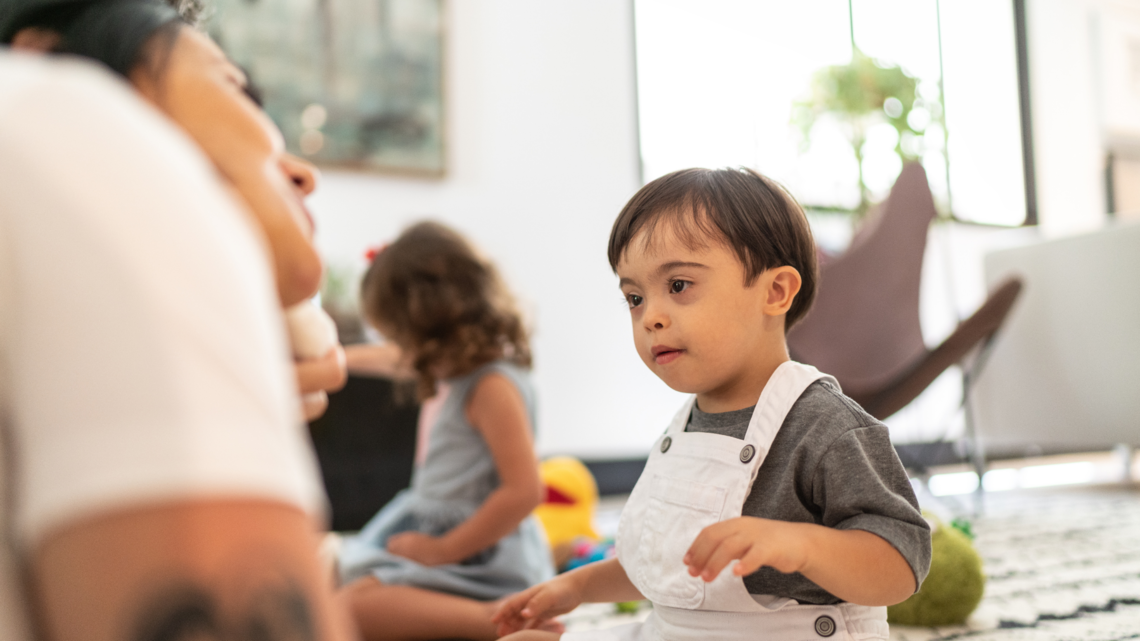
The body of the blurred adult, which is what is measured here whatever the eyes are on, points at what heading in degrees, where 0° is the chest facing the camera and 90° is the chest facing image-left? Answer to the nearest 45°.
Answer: approximately 270°

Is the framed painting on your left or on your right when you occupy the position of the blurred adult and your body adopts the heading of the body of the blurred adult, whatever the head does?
on your left

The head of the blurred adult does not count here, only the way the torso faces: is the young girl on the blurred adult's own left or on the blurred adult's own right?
on the blurred adult's own left

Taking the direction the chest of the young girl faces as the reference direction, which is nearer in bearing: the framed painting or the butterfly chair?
the framed painting

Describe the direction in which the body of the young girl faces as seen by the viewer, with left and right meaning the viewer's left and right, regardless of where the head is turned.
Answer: facing to the left of the viewer

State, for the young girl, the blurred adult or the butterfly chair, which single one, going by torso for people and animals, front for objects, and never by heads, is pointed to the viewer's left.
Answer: the young girl

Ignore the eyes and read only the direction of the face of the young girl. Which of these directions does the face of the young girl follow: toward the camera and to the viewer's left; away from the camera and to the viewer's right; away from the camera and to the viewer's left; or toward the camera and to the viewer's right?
away from the camera and to the viewer's left
